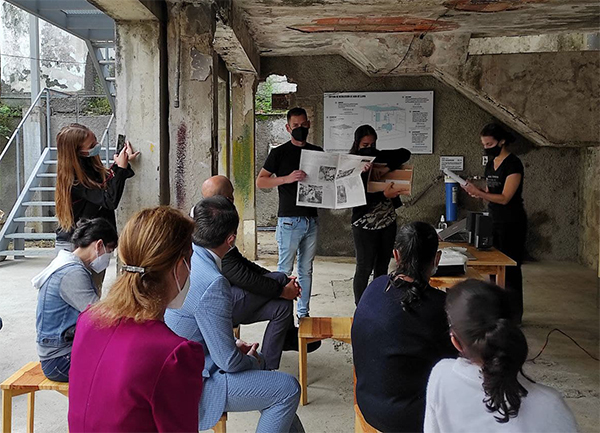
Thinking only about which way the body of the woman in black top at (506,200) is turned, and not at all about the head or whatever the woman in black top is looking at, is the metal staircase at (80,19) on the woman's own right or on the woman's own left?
on the woman's own right

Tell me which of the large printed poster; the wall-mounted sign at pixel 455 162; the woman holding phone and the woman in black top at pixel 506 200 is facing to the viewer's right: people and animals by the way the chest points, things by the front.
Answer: the woman holding phone

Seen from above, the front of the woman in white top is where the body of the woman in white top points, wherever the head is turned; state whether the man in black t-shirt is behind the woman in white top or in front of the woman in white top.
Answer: in front

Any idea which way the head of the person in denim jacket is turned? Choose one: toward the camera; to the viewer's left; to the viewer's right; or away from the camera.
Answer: to the viewer's right

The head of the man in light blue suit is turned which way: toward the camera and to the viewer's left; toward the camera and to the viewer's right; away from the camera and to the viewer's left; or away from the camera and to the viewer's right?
away from the camera and to the viewer's right

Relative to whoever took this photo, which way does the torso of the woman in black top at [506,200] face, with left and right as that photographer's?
facing the viewer and to the left of the viewer

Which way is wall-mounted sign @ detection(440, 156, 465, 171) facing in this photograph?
toward the camera

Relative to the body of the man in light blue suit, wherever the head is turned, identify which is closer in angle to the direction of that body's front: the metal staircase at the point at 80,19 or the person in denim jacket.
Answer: the metal staircase

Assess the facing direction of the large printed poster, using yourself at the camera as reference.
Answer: facing the viewer

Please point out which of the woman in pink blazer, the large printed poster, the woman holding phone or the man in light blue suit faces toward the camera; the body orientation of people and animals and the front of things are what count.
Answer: the large printed poster

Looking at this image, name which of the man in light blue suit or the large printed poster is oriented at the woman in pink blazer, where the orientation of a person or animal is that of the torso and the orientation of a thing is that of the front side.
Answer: the large printed poster

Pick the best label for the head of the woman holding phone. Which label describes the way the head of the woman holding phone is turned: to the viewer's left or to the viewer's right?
to the viewer's right

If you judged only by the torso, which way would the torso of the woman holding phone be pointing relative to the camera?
to the viewer's right

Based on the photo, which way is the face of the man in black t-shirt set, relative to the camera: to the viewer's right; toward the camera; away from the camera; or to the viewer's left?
toward the camera

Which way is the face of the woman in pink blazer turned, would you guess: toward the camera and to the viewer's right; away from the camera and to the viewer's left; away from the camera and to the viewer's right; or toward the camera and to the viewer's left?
away from the camera and to the viewer's right

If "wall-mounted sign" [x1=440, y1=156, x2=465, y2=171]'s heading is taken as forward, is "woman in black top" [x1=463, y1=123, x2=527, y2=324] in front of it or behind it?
in front

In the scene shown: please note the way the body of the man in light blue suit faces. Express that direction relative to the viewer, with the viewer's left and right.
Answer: facing away from the viewer and to the right of the viewer

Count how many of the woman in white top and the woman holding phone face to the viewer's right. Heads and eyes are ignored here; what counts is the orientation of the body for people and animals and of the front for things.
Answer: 1

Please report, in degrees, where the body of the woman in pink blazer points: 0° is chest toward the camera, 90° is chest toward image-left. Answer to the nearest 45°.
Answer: approximately 225°
